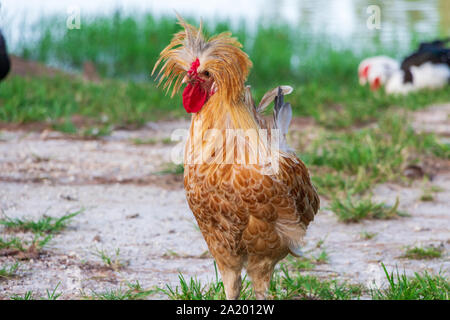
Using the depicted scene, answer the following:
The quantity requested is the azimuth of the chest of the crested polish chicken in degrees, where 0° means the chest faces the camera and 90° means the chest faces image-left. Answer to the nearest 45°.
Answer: approximately 45°

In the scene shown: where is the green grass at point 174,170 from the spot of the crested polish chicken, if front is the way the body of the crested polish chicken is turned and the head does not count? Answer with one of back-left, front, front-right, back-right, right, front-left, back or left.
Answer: back-right

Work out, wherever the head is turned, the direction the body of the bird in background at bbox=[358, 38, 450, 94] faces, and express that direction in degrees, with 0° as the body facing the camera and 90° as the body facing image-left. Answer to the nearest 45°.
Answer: approximately 90°

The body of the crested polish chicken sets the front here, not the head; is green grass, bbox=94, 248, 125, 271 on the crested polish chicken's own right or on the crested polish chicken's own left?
on the crested polish chicken's own right

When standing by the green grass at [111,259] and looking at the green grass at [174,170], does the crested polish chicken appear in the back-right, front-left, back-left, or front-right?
back-right

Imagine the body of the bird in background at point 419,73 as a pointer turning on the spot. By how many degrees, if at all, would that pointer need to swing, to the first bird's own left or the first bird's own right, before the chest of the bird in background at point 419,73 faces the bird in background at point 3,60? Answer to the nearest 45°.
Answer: approximately 45° to the first bird's own left

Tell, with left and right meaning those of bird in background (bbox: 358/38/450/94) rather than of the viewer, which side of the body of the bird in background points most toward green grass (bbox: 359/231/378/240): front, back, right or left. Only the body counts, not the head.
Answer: left

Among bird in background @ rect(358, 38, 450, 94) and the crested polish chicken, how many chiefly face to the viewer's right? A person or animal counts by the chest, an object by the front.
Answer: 0

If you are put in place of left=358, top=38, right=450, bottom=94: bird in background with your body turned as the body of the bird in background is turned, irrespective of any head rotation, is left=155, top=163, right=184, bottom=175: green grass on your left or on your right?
on your left
